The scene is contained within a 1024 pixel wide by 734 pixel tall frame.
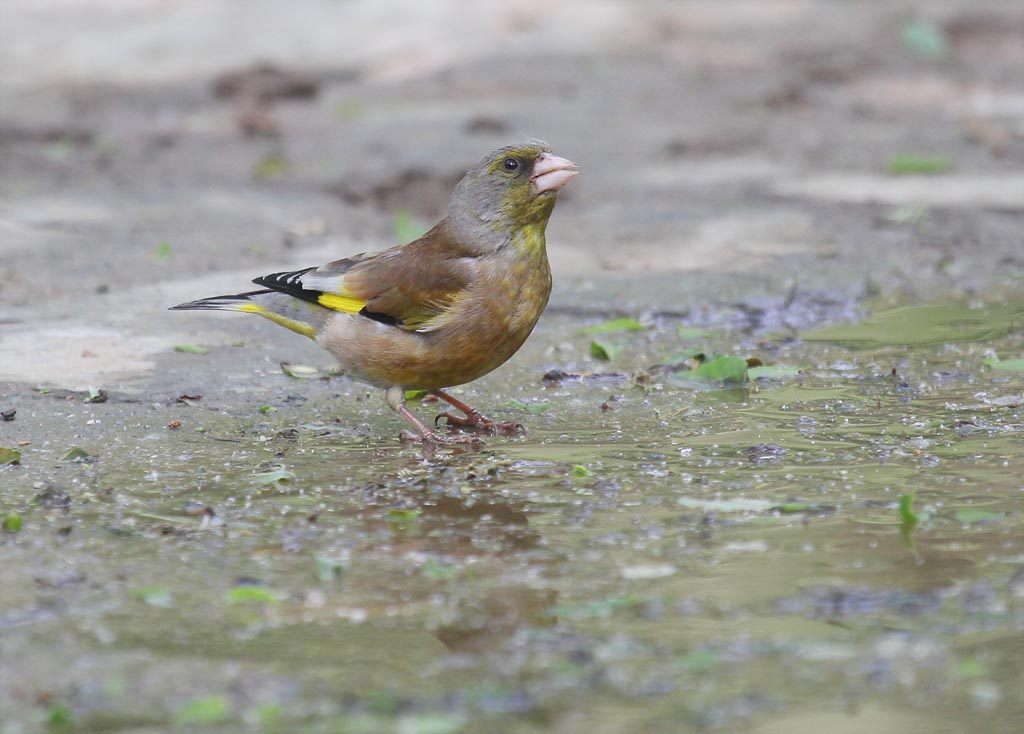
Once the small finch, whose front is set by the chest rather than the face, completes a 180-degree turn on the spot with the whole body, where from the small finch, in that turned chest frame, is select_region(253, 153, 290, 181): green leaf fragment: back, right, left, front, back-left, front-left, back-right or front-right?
right

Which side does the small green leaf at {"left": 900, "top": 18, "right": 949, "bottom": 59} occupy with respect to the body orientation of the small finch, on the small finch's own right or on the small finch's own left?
on the small finch's own left

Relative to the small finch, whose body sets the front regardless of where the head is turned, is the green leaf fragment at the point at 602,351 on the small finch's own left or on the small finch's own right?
on the small finch's own left

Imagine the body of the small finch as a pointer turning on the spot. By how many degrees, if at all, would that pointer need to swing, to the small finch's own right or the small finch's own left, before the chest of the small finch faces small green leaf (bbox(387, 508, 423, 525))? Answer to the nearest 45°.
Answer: approximately 90° to the small finch's own right

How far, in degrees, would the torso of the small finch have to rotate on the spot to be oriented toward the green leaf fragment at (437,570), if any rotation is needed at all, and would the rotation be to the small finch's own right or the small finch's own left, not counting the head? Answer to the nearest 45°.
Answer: approximately 90° to the small finch's own right

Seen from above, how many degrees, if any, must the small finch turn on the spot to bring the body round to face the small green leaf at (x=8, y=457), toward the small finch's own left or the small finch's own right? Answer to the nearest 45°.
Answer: approximately 135° to the small finch's own right

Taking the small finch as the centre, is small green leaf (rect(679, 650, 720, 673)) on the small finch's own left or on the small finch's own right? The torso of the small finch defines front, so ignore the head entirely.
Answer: on the small finch's own right

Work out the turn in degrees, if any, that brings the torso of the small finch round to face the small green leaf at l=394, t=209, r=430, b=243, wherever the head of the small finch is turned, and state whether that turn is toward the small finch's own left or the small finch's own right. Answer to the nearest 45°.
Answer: approximately 90° to the small finch's own left

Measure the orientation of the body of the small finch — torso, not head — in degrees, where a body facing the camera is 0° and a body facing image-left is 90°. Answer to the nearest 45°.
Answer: approximately 270°

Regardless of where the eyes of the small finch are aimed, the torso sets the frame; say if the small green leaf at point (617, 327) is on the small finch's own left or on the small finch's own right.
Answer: on the small finch's own left

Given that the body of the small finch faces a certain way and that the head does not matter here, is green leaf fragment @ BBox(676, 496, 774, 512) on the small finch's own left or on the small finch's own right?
on the small finch's own right

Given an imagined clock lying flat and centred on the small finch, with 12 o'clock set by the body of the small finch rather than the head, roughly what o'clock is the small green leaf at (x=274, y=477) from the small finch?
The small green leaf is roughly at 4 o'clock from the small finch.

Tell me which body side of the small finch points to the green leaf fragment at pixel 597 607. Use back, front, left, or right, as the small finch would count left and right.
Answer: right
